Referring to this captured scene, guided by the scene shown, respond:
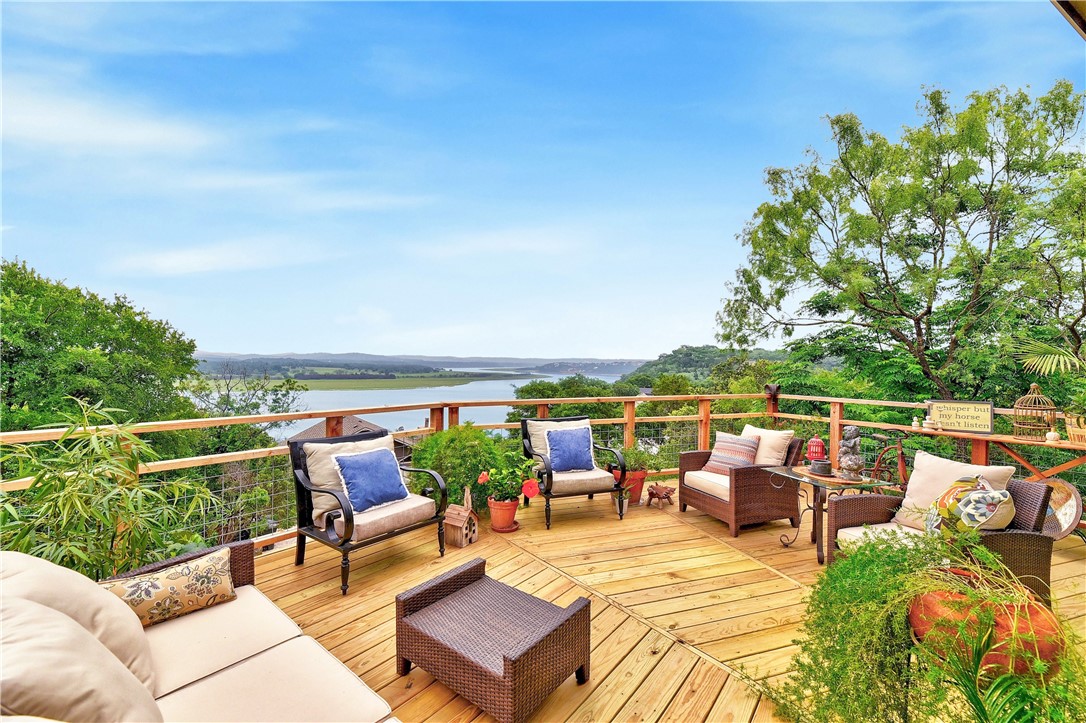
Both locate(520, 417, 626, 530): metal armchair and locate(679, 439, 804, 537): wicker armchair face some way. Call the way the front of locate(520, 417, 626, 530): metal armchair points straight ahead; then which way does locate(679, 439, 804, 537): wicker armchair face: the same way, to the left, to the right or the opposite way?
to the right

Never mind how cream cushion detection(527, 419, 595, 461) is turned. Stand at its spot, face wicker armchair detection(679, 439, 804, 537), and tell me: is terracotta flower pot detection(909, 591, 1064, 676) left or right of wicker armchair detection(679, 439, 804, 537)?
right

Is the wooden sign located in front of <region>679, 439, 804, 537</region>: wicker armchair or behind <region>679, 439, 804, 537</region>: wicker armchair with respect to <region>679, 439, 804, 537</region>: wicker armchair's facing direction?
behind

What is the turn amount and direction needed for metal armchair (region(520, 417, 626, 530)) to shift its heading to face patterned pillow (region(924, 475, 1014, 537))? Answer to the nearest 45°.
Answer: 0° — it already faces it

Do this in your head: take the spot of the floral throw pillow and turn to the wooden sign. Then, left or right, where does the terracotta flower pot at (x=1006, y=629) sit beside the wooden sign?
right

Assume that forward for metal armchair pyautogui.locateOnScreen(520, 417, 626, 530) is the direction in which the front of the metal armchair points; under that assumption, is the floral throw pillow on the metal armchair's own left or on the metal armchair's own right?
on the metal armchair's own right

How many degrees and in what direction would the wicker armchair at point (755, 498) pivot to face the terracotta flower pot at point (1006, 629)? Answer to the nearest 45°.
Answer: approximately 45° to its left

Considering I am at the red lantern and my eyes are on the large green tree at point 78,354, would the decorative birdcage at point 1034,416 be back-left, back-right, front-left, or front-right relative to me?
back-right

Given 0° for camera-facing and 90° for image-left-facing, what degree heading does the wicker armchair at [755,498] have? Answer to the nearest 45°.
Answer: approximately 45°

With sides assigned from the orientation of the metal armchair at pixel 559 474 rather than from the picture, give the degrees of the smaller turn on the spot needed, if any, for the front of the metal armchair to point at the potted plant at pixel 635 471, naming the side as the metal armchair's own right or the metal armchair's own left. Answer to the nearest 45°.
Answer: approximately 90° to the metal armchair's own left

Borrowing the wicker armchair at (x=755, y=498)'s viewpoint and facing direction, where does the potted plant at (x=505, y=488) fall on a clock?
The potted plant is roughly at 1 o'clock from the wicker armchair.
